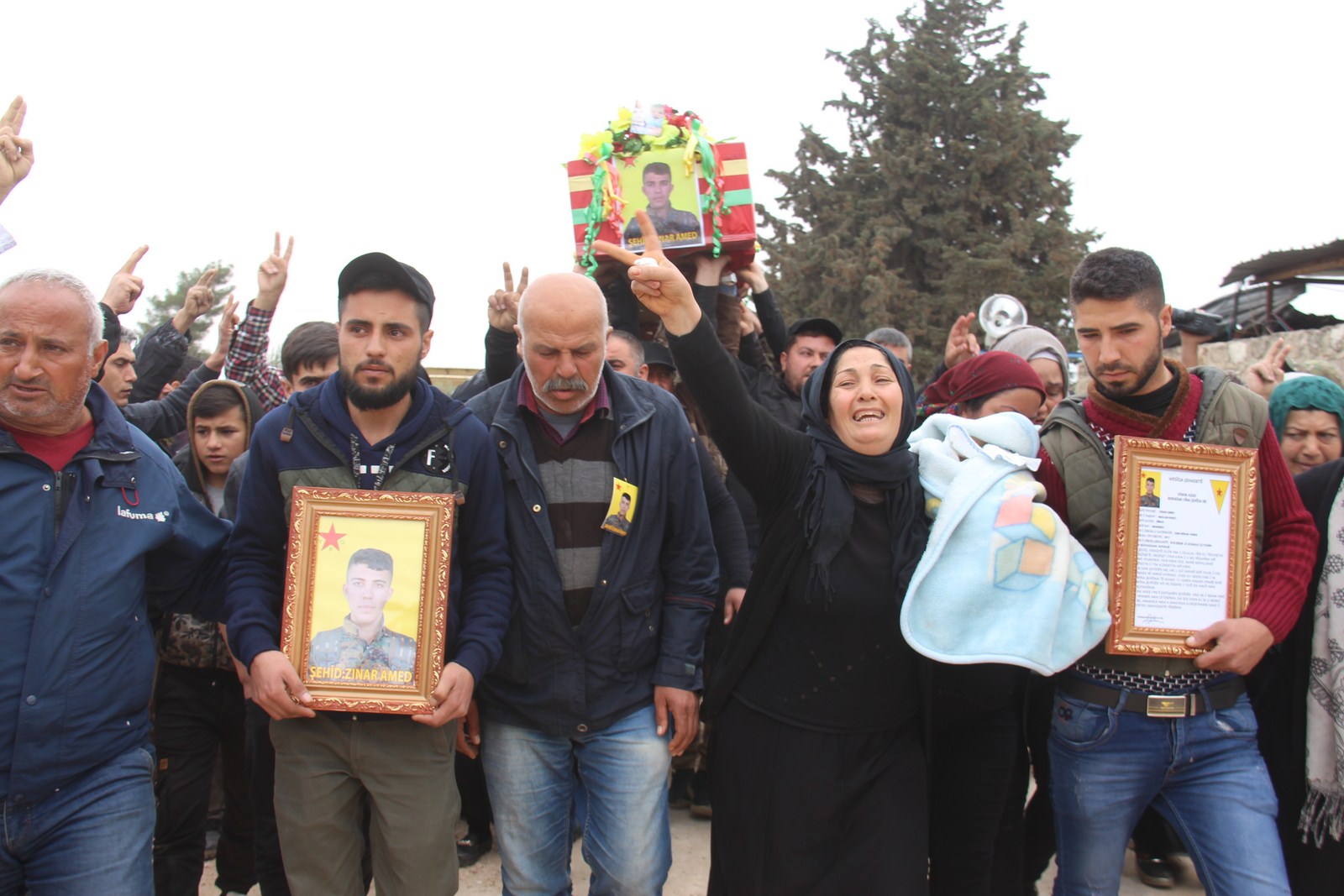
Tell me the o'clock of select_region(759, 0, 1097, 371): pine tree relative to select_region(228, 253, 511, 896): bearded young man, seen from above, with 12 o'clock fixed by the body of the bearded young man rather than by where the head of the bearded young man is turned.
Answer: The pine tree is roughly at 7 o'clock from the bearded young man.

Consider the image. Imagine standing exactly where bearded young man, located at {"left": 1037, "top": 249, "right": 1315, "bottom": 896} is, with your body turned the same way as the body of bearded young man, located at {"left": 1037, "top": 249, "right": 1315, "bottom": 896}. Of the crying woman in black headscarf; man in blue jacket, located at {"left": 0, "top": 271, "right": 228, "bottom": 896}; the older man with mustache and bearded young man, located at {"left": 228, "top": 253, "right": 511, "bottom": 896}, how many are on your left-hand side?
0

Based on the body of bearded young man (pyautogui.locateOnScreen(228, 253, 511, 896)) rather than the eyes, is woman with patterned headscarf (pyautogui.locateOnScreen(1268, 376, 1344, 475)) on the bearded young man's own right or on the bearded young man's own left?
on the bearded young man's own left

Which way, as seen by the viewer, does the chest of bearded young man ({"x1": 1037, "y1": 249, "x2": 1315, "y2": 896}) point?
toward the camera

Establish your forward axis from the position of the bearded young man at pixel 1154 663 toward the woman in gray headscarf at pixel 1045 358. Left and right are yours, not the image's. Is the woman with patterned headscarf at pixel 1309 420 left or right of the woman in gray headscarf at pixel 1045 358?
right

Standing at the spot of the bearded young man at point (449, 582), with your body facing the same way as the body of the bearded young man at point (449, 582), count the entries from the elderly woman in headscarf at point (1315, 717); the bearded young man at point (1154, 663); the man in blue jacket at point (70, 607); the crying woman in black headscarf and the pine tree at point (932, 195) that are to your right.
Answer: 1

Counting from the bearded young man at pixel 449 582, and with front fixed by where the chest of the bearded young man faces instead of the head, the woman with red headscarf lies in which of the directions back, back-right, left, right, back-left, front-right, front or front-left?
left

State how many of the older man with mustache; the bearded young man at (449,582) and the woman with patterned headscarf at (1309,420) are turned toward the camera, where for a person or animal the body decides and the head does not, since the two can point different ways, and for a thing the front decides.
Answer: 3

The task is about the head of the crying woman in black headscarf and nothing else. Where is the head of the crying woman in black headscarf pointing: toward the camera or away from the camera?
toward the camera

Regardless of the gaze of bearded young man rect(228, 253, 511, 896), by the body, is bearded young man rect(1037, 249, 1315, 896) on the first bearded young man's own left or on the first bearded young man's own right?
on the first bearded young man's own left

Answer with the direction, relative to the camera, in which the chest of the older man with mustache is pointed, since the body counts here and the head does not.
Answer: toward the camera

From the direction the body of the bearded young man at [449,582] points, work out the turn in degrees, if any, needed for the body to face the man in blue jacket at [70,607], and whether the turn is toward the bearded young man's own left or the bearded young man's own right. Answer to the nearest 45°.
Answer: approximately 90° to the bearded young man's own right

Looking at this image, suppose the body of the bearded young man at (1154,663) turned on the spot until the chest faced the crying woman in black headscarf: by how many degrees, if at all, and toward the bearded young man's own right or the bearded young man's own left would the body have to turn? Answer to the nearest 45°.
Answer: approximately 45° to the bearded young man's own right

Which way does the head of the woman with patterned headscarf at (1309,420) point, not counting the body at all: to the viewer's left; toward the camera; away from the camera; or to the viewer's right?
toward the camera

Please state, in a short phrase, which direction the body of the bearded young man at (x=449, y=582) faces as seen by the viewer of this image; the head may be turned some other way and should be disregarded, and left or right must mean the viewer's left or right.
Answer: facing the viewer

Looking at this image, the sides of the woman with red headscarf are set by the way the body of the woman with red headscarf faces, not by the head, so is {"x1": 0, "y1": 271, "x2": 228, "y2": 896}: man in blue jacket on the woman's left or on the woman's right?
on the woman's right
